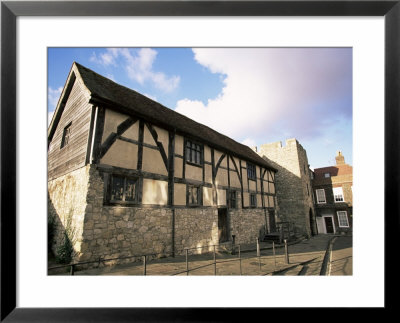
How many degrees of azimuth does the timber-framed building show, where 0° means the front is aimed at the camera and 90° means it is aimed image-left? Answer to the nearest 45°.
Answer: approximately 315°
